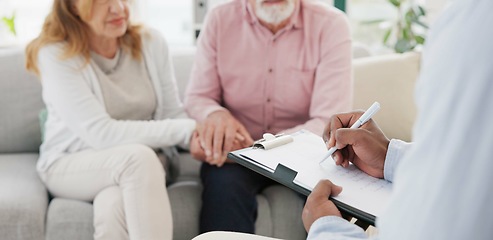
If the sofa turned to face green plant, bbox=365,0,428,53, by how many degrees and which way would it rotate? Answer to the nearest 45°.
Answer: approximately 135° to its left

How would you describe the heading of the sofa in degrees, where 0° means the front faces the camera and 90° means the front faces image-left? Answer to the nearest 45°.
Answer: approximately 0°

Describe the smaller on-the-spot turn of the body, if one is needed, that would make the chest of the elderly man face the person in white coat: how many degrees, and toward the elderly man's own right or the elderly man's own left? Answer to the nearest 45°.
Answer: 0° — they already face them

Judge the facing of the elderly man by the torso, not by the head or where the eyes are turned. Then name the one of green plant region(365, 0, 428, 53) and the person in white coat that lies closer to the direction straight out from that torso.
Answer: the person in white coat

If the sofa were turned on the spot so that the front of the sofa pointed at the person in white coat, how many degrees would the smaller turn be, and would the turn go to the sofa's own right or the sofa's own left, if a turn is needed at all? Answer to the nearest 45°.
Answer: approximately 45° to the sofa's own left

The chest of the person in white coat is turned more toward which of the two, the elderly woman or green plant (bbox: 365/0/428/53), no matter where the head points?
the elderly woman

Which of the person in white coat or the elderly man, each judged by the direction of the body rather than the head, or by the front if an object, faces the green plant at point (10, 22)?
the person in white coat

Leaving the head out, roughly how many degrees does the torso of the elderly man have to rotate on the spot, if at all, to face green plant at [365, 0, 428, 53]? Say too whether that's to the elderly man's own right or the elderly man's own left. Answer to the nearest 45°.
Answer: approximately 135° to the elderly man's own left

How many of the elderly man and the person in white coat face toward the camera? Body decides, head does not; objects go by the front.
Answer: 1

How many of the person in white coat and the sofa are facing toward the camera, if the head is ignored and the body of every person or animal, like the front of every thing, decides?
1

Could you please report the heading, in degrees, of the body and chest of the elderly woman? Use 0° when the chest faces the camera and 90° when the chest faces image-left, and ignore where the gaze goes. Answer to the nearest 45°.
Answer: approximately 315°

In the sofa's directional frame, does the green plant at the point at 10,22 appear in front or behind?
behind

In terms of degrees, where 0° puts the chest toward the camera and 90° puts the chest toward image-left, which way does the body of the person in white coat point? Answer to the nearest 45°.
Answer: approximately 135°
